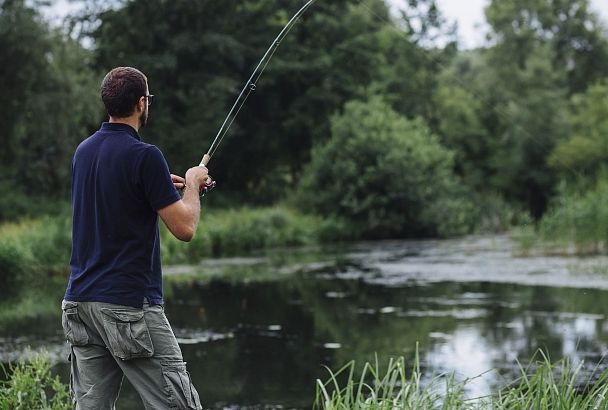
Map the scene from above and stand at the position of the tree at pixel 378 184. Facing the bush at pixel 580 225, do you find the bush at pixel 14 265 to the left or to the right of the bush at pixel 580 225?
right

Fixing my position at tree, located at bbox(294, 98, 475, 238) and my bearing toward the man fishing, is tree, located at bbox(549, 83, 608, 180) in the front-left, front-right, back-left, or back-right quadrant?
back-left

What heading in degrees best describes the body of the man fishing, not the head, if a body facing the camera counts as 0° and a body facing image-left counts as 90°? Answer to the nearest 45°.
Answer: approximately 225°

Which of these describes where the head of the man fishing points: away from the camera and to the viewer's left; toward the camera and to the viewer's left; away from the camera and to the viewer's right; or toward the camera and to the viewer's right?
away from the camera and to the viewer's right

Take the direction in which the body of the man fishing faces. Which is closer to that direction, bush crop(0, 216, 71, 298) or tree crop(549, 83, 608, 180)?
the tree

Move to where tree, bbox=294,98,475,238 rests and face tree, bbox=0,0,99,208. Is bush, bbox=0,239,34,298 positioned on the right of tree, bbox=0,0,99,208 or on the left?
left

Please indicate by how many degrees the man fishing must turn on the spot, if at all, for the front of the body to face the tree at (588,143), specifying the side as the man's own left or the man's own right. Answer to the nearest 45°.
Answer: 0° — they already face it
